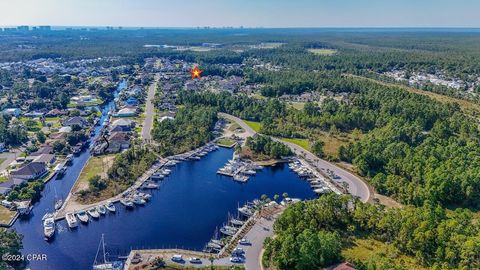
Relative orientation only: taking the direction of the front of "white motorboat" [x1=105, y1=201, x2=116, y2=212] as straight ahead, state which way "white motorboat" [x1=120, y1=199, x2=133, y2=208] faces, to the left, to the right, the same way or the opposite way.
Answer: the same way

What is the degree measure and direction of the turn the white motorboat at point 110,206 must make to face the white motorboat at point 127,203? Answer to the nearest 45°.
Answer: approximately 45° to its left

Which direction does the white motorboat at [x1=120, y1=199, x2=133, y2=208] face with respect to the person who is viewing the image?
facing the viewer and to the right of the viewer

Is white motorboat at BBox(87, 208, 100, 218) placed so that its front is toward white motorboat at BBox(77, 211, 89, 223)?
no

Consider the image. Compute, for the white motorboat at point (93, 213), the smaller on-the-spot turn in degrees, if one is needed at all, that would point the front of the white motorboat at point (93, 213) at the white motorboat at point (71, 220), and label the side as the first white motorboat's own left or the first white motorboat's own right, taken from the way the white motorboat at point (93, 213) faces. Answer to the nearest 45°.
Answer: approximately 90° to the first white motorboat's own right

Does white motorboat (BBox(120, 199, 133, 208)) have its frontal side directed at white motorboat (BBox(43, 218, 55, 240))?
no

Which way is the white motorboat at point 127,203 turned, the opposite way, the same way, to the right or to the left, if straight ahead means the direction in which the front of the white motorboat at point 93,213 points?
the same way

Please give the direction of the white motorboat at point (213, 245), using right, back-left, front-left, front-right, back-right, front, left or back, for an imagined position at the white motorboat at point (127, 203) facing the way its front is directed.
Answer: front

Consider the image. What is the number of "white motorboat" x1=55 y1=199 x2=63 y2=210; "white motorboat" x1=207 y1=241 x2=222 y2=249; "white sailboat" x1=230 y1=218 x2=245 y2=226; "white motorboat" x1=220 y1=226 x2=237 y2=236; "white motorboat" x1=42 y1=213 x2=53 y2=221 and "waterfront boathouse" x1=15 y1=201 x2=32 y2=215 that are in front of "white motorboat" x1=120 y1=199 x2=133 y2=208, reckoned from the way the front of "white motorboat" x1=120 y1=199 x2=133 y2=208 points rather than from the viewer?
3

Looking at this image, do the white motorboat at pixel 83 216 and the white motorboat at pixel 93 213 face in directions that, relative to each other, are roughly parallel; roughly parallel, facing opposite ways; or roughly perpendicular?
roughly parallel

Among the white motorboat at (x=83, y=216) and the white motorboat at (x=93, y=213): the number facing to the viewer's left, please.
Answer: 0

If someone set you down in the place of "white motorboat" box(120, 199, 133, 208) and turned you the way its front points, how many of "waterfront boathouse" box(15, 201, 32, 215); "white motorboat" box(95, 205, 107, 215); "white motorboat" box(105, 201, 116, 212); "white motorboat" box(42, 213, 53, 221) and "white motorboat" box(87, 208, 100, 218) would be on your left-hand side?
0
